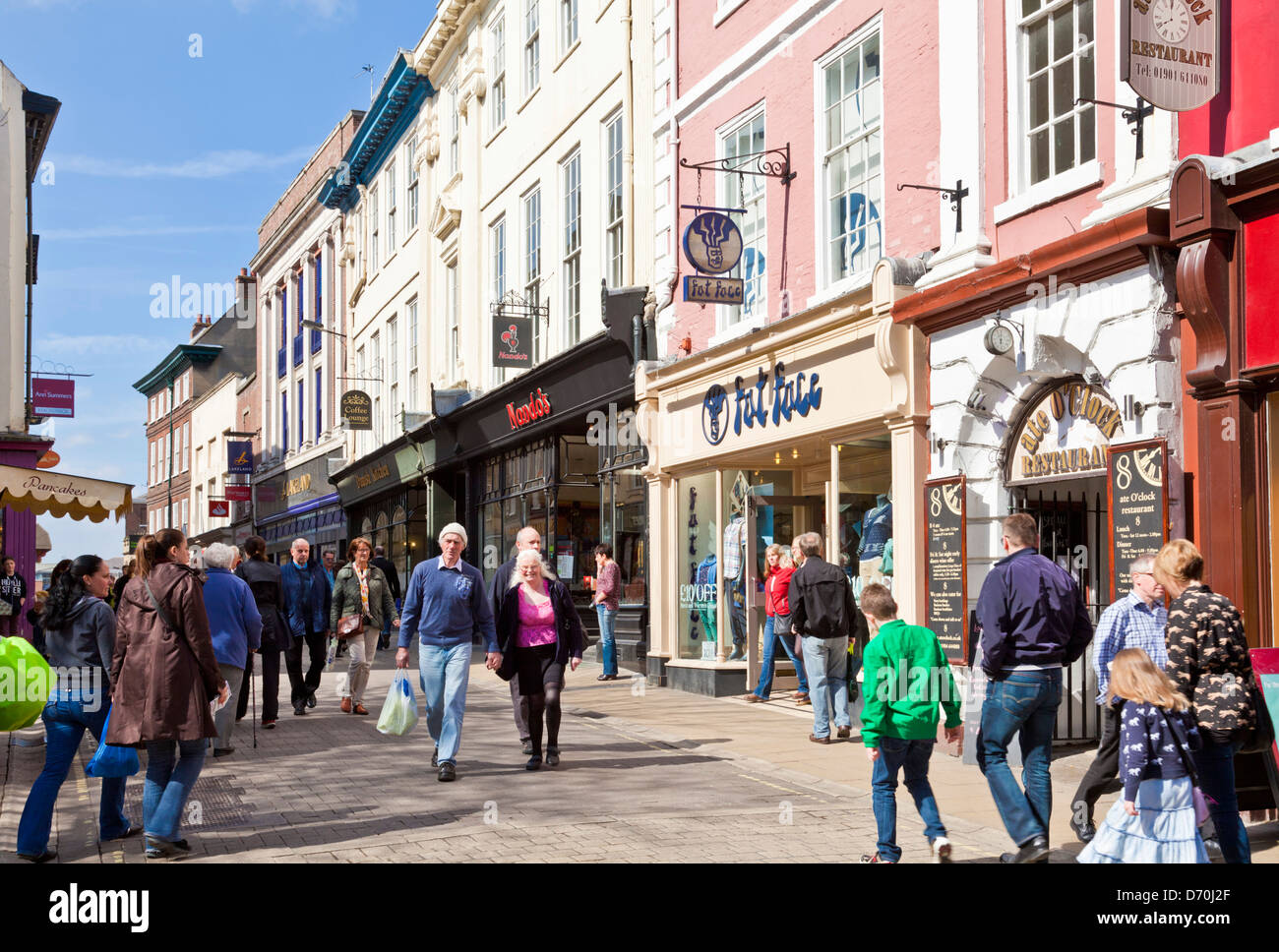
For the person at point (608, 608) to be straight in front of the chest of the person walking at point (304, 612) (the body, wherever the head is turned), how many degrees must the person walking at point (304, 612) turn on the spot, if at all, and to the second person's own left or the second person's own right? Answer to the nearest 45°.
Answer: approximately 135° to the second person's own left

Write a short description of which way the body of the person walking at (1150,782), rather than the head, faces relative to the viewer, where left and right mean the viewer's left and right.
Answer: facing away from the viewer and to the left of the viewer

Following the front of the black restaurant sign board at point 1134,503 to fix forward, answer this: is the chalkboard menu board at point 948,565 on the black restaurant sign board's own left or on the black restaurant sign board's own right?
on the black restaurant sign board's own right

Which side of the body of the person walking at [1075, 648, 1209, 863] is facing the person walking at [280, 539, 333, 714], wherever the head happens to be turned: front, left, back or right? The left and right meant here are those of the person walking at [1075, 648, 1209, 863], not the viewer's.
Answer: front

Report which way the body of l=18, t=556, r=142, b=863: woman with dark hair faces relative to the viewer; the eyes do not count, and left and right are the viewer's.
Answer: facing away from the viewer and to the right of the viewer

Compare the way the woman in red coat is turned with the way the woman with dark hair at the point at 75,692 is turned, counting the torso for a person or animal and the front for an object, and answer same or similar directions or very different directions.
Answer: very different directions

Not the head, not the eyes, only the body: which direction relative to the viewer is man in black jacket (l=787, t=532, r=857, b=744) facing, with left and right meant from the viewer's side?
facing away from the viewer

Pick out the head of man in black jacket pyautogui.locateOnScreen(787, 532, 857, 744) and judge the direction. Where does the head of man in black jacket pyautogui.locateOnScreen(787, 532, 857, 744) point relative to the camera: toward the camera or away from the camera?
away from the camera
